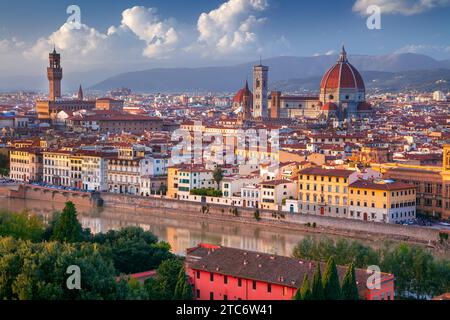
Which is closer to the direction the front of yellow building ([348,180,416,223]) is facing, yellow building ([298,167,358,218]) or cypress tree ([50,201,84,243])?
the cypress tree

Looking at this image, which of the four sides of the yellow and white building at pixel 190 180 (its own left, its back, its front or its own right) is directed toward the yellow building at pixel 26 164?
right

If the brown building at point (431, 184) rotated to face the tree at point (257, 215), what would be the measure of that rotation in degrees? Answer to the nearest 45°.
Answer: approximately 45° to its right

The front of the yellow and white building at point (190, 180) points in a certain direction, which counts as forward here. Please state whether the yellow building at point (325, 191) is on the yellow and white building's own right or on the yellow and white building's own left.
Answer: on the yellow and white building's own left

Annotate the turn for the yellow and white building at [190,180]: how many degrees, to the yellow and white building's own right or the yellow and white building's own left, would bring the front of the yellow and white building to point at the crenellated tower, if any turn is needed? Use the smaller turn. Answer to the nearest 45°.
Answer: approximately 135° to the yellow and white building's own right

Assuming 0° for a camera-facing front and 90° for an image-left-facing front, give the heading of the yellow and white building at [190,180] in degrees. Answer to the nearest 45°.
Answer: approximately 45°

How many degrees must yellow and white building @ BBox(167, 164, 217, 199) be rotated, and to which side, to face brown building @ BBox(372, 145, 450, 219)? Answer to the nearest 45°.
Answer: approximately 90° to its left

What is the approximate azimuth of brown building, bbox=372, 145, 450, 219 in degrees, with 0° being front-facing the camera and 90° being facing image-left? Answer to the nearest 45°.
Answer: approximately 45°
